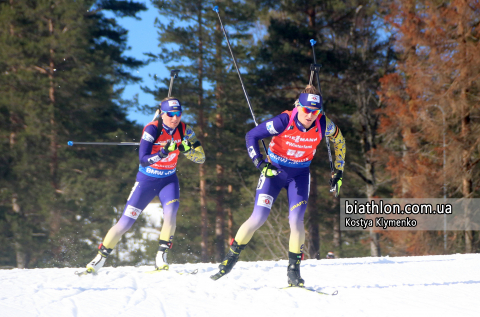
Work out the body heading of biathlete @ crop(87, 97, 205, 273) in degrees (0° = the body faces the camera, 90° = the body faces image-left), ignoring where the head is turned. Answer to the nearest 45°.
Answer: approximately 315°

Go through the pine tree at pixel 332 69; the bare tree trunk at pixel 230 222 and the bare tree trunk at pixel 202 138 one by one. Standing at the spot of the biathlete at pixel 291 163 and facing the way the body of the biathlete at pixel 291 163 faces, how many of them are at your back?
3

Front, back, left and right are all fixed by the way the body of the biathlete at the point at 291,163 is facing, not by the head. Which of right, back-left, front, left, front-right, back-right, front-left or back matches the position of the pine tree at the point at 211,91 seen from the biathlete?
back

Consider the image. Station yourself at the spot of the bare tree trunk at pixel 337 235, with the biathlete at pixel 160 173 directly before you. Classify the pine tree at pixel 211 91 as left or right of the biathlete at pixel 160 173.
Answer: right

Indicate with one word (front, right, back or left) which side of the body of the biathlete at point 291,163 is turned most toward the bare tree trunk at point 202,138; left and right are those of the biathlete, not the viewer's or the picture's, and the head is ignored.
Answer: back

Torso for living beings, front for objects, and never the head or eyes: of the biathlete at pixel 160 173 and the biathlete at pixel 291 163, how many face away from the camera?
0

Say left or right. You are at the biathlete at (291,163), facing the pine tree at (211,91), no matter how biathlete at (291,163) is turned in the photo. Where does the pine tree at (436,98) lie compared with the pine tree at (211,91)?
right

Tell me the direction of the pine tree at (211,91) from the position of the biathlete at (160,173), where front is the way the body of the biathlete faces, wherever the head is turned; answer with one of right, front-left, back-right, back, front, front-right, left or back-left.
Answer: back-left
